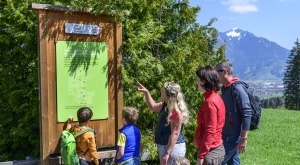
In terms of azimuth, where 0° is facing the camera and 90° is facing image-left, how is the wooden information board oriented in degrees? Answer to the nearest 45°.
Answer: approximately 315°

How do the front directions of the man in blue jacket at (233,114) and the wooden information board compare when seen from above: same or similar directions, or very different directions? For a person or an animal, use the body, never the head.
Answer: very different directions

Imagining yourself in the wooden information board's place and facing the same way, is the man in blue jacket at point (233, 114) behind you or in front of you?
in front

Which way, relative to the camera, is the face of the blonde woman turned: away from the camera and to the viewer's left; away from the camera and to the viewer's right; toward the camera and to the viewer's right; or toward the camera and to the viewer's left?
away from the camera and to the viewer's left

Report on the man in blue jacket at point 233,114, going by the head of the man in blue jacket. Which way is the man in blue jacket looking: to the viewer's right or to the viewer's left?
to the viewer's left

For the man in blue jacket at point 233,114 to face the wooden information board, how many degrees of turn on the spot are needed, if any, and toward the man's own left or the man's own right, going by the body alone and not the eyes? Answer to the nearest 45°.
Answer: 0° — they already face it

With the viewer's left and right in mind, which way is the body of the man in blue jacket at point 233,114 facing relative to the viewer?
facing to the left of the viewer

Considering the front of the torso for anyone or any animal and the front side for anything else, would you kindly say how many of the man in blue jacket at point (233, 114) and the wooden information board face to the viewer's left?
1

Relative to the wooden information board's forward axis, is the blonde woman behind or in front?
in front
